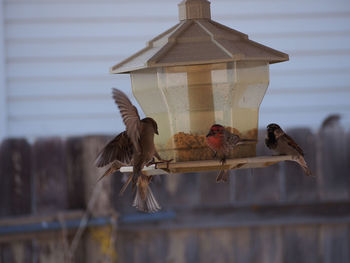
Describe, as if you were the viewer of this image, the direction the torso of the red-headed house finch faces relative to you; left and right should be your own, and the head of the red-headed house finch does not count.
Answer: facing the viewer and to the left of the viewer

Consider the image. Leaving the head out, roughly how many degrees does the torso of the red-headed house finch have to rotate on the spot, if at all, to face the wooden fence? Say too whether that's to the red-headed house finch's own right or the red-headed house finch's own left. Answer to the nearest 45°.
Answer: approximately 135° to the red-headed house finch's own right

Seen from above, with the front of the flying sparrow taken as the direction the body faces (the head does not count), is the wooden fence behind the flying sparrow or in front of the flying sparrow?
in front

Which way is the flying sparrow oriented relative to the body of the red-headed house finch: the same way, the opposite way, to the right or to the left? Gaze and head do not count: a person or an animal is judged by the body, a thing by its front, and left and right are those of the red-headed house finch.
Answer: the opposite way

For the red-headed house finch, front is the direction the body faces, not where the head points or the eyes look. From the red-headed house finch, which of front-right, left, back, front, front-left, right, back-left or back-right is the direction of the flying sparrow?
front-right

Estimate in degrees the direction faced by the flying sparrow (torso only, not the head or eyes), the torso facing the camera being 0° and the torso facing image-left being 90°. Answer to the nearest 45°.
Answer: approximately 225°

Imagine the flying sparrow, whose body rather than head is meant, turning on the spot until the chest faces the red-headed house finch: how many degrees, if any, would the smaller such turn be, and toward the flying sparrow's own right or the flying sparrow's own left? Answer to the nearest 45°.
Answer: approximately 45° to the flying sparrow's own right
